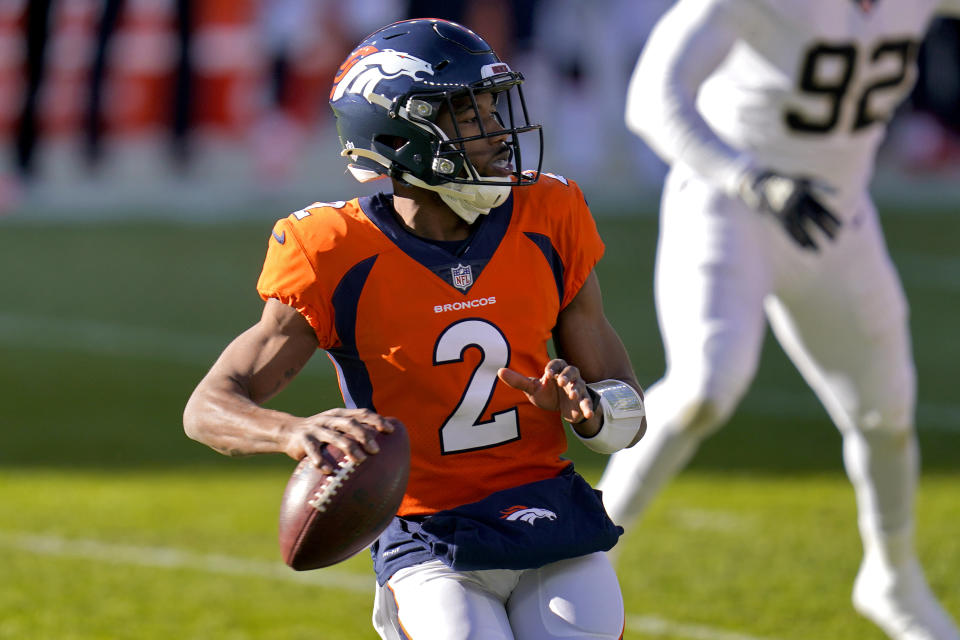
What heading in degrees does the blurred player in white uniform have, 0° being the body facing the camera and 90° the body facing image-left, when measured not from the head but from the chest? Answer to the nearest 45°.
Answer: approximately 315°

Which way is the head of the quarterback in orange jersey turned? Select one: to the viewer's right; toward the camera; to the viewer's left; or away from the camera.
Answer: to the viewer's right

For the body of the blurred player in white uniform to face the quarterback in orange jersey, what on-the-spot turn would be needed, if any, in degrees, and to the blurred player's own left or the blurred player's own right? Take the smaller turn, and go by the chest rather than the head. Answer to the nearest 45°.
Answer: approximately 45° to the blurred player's own right
